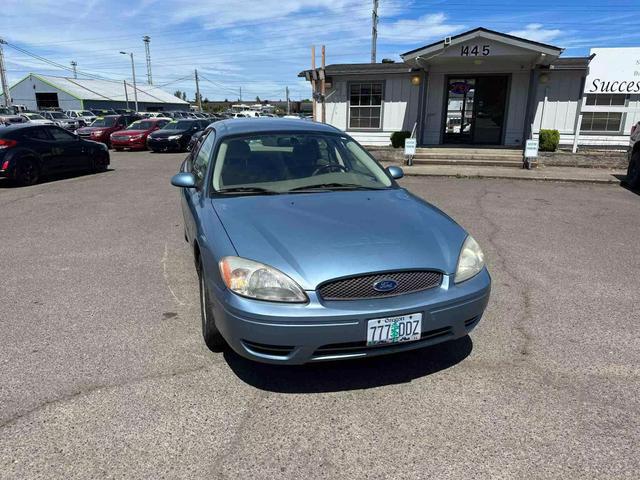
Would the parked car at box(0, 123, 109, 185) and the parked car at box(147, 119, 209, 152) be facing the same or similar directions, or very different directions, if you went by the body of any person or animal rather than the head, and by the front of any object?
very different directions

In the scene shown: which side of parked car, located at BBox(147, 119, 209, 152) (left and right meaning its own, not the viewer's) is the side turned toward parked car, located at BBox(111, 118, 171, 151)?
right

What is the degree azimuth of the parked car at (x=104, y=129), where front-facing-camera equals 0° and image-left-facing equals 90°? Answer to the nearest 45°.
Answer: approximately 45°

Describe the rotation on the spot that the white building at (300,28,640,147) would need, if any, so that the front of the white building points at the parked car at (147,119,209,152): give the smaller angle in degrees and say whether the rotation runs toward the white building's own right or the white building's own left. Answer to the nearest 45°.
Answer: approximately 90° to the white building's own right

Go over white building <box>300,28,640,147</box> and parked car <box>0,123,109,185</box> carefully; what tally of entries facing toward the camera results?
1

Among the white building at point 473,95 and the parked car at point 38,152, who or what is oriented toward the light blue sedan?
the white building

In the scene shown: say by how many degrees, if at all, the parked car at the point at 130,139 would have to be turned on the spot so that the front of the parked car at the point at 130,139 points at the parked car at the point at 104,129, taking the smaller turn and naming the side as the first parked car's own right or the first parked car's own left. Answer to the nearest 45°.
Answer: approximately 90° to the first parked car's own right

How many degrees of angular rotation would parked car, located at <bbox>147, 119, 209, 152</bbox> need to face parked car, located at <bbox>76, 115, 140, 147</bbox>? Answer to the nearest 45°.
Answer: approximately 90° to its right

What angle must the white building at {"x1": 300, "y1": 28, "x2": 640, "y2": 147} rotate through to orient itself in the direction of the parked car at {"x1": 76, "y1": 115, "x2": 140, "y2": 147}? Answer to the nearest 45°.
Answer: approximately 90° to its right

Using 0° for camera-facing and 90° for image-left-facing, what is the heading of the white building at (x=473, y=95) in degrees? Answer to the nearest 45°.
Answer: approximately 0°

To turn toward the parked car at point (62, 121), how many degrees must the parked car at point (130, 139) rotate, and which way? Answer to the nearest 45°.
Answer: approximately 135° to its right

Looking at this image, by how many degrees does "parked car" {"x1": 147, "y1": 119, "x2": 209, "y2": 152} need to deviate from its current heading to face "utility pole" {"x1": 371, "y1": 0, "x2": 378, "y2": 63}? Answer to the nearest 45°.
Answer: approximately 180°

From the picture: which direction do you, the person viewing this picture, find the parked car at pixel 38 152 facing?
facing away from the viewer and to the right of the viewer
